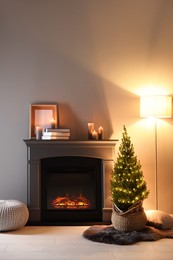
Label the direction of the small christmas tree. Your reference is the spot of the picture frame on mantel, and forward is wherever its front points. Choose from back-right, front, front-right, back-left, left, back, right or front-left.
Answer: front-left

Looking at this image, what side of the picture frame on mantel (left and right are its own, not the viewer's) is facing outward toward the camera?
front

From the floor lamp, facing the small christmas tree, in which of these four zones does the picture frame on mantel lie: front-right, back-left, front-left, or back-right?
front-right

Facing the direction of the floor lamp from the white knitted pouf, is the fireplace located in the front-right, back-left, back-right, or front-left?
front-left

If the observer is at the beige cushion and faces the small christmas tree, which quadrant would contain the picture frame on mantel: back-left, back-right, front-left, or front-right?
front-right

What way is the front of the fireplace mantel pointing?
toward the camera
